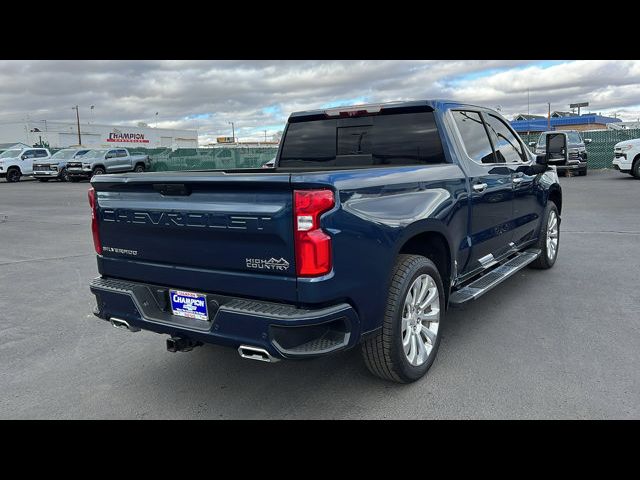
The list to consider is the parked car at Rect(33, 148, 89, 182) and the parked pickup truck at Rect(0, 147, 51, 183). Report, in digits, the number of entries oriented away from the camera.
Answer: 0

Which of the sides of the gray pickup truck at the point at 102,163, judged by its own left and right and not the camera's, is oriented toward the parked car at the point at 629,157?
left

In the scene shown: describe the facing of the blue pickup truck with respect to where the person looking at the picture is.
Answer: facing away from the viewer and to the right of the viewer

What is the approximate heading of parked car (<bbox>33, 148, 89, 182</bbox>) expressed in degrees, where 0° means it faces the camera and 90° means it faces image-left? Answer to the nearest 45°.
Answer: approximately 45°

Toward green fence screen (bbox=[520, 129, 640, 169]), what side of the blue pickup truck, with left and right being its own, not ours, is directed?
front

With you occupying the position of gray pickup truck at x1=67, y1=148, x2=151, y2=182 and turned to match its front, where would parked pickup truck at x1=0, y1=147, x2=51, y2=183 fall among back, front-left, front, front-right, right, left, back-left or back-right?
right

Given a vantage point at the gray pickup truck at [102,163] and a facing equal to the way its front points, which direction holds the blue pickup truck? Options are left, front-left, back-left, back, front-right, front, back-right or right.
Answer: front-left

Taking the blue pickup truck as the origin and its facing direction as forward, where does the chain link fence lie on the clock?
The chain link fence is roughly at 10 o'clock from the blue pickup truck.

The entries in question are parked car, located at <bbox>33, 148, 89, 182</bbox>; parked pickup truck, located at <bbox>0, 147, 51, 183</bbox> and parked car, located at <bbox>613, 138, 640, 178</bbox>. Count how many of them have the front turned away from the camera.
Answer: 0

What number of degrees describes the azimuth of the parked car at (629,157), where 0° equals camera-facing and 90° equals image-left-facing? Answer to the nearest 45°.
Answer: approximately 45°

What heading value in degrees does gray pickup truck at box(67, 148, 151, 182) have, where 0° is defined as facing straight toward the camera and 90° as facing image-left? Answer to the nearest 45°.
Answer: approximately 45°

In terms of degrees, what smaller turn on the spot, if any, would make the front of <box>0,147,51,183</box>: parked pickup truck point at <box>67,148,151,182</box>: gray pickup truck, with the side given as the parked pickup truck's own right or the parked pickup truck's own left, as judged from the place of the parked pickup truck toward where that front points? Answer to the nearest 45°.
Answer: approximately 90° to the parked pickup truck's own left
